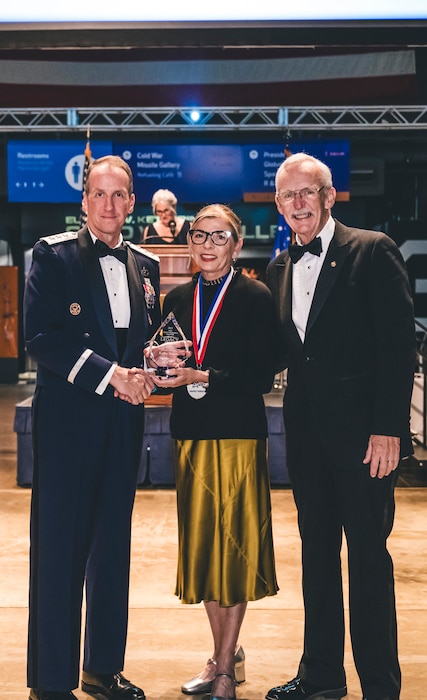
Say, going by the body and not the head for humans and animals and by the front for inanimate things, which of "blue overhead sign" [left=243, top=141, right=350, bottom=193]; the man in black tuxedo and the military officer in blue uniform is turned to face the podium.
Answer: the blue overhead sign

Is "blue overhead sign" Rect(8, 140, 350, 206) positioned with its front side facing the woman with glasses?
yes

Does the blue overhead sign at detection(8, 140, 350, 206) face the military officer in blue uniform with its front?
yes

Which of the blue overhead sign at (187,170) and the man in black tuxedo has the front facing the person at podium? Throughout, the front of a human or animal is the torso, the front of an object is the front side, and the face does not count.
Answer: the blue overhead sign

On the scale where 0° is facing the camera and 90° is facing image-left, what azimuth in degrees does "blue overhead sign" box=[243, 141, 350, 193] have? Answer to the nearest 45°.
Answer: approximately 0°

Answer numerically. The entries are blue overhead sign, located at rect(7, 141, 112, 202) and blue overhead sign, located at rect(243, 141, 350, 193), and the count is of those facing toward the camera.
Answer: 2

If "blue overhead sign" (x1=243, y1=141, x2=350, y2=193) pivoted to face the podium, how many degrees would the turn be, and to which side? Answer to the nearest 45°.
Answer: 0° — it already faces it

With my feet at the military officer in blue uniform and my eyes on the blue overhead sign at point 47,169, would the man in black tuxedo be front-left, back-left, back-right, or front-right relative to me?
back-right

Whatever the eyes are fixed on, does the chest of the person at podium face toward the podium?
yes

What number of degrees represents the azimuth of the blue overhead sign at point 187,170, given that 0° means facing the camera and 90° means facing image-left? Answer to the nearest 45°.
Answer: approximately 0°
